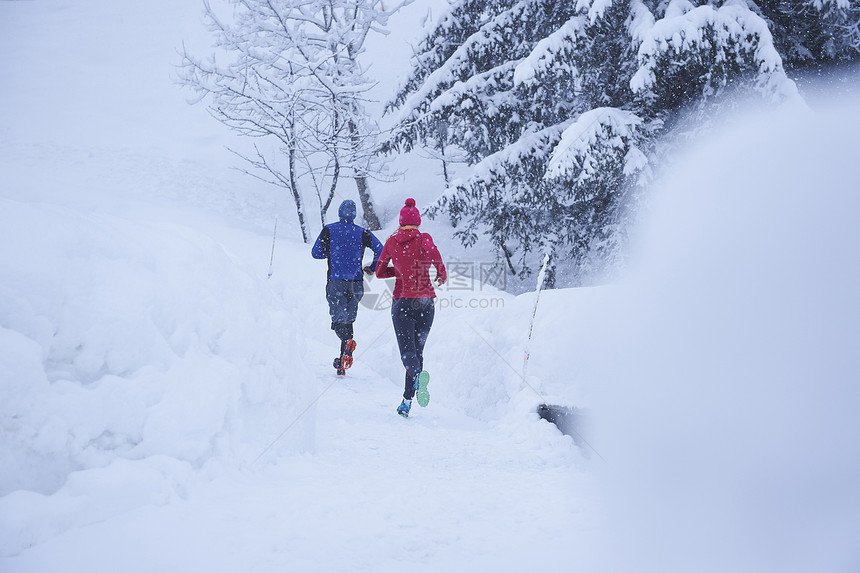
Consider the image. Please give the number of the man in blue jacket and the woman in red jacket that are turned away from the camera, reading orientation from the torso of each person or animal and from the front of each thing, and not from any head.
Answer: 2

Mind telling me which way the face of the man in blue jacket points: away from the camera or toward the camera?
away from the camera

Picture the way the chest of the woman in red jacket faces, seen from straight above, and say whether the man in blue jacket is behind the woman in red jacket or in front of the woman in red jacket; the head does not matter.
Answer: in front

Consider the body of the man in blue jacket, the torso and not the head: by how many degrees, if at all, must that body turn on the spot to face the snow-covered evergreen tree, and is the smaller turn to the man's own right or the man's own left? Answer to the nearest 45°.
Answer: approximately 45° to the man's own right

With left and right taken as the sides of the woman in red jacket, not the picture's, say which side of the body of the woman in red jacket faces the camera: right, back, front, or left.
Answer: back

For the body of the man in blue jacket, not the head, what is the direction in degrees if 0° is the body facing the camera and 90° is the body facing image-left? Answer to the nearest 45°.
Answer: approximately 180°

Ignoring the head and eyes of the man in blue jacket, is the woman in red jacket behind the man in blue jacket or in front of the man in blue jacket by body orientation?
behind

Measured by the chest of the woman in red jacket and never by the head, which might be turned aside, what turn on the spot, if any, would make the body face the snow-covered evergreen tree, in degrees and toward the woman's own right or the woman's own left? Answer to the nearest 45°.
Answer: approximately 45° to the woman's own right

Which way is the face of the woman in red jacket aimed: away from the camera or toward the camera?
away from the camera
